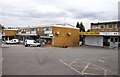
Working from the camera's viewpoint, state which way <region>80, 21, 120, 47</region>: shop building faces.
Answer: facing the viewer
